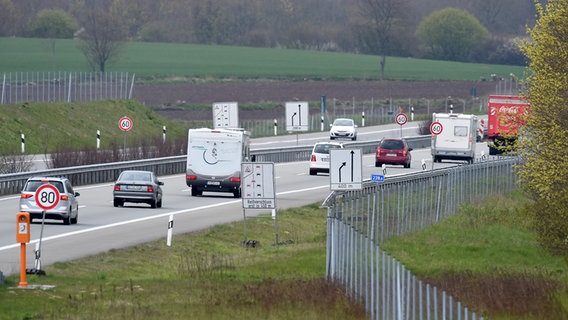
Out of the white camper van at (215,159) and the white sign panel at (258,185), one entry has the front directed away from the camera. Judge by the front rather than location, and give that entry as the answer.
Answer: the white camper van

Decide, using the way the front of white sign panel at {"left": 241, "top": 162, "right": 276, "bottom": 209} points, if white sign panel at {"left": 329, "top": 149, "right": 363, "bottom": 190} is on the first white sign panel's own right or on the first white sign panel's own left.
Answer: on the first white sign panel's own left

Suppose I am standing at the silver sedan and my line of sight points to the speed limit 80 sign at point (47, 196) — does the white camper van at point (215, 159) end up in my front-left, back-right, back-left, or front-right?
back-left

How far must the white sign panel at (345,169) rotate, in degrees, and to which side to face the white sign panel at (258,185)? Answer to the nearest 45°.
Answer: approximately 45° to its right

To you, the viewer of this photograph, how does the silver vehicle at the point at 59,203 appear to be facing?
facing away from the viewer

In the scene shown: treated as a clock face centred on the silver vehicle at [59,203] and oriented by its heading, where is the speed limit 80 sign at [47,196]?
The speed limit 80 sign is roughly at 6 o'clock from the silver vehicle.

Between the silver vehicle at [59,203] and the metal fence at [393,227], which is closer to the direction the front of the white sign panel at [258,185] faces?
the metal fence

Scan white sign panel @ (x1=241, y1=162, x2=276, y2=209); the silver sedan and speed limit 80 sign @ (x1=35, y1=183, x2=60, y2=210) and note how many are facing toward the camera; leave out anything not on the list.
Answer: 2

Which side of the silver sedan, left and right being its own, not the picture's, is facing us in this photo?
back

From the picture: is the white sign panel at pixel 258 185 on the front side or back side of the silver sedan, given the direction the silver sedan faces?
on the back side
